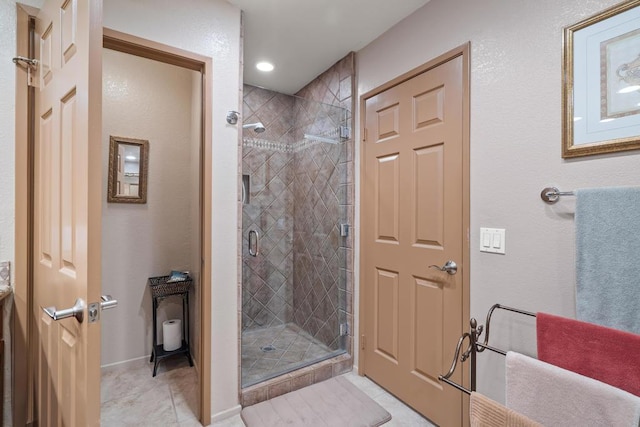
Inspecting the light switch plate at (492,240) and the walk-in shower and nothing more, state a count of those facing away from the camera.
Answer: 0

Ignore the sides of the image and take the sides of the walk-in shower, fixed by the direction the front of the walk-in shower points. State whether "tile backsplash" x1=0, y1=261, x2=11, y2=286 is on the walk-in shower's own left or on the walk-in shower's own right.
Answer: on the walk-in shower's own right

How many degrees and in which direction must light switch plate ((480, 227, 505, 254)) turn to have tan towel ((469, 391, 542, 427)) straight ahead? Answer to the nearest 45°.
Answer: approximately 45° to its left

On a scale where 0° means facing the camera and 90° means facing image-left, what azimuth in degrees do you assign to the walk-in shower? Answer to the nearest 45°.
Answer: approximately 315°

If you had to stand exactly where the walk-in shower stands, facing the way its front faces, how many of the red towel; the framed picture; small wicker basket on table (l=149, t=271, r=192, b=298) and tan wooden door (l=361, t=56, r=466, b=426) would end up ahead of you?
3

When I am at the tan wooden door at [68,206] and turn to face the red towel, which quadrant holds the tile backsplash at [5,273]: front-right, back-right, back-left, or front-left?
back-left

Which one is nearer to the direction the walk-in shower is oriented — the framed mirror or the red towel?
the red towel

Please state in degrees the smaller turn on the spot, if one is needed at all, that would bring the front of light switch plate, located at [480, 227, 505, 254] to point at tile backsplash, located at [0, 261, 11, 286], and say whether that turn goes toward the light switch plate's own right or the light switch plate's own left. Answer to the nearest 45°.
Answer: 0° — it already faces it

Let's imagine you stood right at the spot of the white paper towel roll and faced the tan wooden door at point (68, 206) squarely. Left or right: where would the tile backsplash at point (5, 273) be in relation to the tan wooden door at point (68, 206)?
right

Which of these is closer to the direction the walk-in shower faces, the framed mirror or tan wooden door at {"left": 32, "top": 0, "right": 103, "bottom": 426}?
the tan wooden door

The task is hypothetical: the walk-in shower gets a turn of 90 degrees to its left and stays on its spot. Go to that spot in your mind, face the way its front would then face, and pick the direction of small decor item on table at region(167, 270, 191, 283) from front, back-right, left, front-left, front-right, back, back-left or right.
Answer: back-left

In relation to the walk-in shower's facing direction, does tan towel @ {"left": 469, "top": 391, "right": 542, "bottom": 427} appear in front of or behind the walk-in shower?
in front

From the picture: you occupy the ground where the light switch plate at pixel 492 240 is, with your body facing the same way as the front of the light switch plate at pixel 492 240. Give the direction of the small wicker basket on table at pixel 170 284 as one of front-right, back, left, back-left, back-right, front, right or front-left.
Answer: front-right

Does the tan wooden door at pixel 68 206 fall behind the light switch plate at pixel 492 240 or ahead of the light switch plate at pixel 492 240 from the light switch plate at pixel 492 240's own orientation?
ahead

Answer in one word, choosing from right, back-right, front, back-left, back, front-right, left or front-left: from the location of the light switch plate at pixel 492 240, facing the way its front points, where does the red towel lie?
left

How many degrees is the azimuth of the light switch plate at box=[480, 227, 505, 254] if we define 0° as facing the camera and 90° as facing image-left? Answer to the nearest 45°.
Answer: approximately 45°
